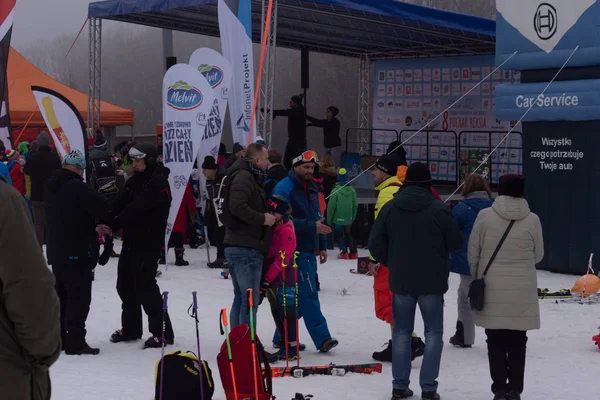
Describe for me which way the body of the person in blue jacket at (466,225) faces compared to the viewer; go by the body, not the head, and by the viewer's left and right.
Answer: facing away from the viewer

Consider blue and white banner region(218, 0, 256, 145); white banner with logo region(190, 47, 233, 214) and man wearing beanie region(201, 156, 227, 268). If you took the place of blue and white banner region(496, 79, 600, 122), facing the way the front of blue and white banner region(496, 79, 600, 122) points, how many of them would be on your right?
3

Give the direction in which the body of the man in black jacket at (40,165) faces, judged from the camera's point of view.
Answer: away from the camera

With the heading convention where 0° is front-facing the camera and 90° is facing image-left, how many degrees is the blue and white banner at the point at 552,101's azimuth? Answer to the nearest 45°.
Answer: approximately 0°

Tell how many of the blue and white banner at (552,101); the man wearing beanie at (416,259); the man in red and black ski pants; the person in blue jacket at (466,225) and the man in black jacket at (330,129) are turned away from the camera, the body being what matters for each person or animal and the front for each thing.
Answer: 2

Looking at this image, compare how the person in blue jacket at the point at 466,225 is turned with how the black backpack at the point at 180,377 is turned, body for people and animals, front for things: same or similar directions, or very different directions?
very different directions

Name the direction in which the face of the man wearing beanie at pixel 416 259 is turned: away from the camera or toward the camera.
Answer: away from the camera

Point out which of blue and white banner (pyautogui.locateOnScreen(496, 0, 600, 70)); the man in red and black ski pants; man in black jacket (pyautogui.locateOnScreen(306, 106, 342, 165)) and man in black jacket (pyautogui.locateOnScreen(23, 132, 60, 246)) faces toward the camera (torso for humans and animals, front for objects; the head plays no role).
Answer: the blue and white banner

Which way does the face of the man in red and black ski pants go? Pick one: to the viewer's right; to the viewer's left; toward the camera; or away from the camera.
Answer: to the viewer's left

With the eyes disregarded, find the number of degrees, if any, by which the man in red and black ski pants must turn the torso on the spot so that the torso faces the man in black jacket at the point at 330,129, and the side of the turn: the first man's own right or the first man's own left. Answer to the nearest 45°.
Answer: approximately 90° to the first man's own right

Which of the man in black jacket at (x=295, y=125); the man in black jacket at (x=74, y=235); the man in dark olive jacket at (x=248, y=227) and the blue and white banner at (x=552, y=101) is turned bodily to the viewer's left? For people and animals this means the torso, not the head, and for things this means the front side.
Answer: the man in black jacket at (x=295, y=125)

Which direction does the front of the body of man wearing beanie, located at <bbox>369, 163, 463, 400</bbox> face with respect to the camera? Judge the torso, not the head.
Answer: away from the camera

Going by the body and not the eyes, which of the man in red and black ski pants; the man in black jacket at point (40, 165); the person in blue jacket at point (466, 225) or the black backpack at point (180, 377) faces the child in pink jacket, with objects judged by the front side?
the man in red and black ski pants

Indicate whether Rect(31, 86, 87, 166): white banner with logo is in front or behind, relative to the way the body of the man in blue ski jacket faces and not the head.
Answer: behind
